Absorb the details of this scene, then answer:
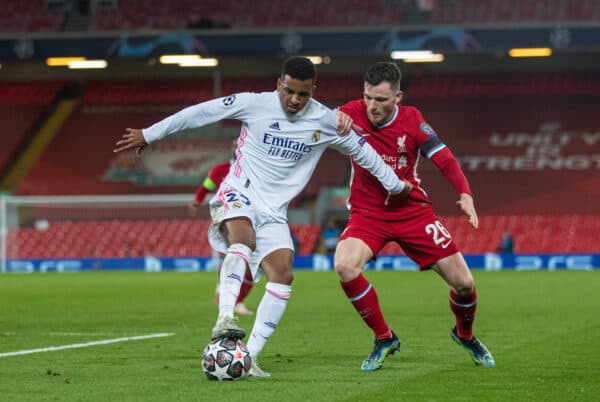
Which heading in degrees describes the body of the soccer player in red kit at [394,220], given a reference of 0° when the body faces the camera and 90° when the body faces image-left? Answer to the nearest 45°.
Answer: approximately 0°

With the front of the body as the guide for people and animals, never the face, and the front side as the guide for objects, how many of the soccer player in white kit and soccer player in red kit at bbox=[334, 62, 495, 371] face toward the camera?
2

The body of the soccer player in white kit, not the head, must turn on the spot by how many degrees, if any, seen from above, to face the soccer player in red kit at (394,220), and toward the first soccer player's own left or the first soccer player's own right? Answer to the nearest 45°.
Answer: approximately 90° to the first soccer player's own left

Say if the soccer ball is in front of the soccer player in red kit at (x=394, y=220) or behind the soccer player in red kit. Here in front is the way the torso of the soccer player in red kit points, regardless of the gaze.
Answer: in front

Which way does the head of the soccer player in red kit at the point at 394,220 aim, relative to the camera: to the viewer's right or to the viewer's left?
to the viewer's left

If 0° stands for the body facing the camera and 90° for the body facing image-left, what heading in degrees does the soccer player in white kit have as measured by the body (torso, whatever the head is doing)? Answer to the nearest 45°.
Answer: approximately 0°
